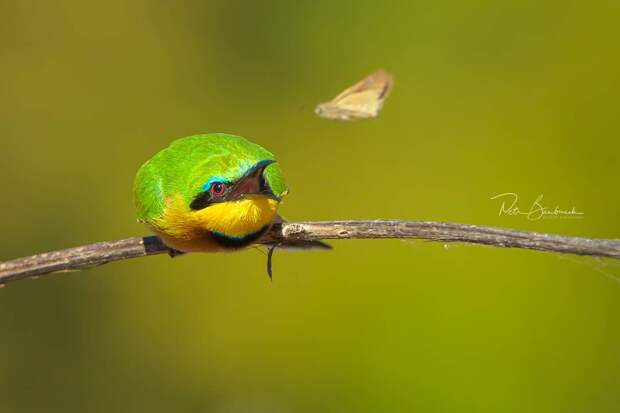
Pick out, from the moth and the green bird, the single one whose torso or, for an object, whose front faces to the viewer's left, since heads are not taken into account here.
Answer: the moth

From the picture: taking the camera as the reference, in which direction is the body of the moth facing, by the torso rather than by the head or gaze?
to the viewer's left

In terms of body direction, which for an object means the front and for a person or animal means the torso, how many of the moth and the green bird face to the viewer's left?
1

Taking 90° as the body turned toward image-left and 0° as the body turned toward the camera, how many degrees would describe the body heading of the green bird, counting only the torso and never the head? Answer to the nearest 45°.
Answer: approximately 315°
